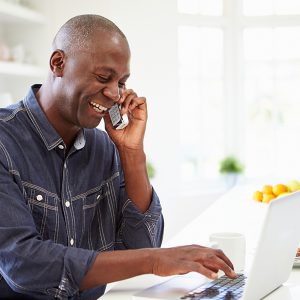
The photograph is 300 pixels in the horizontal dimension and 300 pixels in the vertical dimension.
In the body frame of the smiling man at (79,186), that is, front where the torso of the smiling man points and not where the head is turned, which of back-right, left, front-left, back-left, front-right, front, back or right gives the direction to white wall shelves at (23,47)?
back-left

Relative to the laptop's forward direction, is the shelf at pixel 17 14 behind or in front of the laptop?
in front

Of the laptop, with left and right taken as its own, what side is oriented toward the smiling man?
front

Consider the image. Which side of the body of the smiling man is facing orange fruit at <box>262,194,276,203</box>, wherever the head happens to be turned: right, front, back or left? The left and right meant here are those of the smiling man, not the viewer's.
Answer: left

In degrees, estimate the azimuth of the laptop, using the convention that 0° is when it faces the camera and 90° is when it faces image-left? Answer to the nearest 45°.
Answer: approximately 135°

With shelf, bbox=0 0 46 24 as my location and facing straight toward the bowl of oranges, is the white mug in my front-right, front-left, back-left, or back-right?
front-right

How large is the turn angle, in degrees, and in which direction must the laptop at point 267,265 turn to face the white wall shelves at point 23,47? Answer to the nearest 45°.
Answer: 0° — it already faces it

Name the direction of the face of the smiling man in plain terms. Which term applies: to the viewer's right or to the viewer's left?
to the viewer's right

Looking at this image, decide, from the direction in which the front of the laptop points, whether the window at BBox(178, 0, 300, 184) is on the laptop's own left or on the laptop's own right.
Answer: on the laptop's own right

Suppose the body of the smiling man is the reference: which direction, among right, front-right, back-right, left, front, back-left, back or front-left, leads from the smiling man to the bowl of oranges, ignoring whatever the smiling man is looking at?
left

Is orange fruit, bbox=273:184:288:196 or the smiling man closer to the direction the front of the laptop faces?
the smiling man

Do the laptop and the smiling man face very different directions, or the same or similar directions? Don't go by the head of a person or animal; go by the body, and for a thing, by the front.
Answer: very different directions

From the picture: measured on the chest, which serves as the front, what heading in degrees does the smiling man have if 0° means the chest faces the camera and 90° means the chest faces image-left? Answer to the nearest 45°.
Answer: approximately 315°
